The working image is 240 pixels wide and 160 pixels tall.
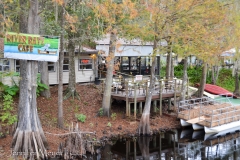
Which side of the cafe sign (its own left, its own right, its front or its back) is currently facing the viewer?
front

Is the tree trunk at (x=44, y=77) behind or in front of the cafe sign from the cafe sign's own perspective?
behind

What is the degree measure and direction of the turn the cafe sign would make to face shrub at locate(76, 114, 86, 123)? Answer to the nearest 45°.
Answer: approximately 135° to its left

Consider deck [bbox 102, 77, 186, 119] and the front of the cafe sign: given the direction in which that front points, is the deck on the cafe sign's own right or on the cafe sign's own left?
on the cafe sign's own left

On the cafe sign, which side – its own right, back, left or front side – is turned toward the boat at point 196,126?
left

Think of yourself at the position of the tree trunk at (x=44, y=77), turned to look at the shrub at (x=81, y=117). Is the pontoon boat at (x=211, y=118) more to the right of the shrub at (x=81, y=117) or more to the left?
left

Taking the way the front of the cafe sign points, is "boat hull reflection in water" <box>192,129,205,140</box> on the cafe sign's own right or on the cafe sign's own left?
on the cafe sign's own left
